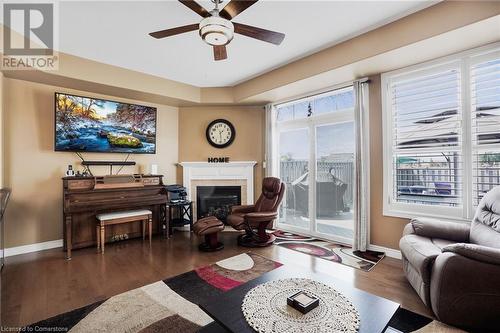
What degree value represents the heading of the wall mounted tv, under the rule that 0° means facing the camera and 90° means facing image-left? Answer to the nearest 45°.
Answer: approximately 315°

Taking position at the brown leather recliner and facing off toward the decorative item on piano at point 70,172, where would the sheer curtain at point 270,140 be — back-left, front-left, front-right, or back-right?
back-right

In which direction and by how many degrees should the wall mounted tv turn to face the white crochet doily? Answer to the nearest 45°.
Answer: approximately 45° to its right

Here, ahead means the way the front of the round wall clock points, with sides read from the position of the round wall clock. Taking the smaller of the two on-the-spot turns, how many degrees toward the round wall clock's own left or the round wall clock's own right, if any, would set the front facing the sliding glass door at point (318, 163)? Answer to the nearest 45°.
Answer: approximately 45° to the round wall clock's own left

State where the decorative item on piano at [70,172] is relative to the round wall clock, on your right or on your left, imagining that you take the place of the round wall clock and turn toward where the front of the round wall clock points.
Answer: on your right

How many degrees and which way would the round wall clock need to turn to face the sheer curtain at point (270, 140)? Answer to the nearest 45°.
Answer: approximately 90° to its left

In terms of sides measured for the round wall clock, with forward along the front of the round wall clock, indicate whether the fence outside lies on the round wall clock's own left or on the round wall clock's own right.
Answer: on the round wall clock's own left

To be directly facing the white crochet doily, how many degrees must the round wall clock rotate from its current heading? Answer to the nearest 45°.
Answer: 0° — it already faces it

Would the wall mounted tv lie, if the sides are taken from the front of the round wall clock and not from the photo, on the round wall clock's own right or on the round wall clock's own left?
on the round wall clock's own right
